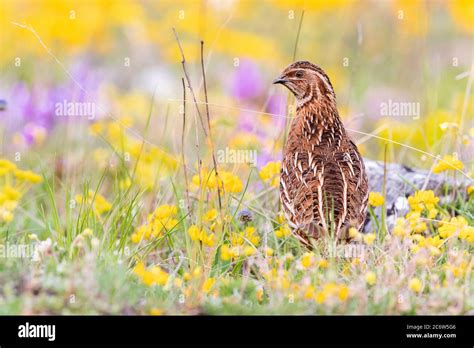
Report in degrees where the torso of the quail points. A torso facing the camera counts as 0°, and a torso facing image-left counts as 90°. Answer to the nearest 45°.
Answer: approximately 180°

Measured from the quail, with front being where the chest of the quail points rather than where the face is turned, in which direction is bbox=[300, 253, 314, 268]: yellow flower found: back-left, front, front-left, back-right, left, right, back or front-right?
back

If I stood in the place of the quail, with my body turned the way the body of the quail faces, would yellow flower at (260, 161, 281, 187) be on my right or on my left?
on my left

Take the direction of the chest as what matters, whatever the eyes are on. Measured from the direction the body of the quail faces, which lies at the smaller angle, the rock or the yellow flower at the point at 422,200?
the rock

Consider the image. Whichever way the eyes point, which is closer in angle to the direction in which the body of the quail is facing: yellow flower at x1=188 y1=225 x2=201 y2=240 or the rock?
the rock

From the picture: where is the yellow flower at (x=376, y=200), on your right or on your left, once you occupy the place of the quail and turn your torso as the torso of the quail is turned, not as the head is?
on your right

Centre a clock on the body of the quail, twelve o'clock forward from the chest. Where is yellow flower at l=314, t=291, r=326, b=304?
The yellow flower is roughly at 6 o'clock from the quail.

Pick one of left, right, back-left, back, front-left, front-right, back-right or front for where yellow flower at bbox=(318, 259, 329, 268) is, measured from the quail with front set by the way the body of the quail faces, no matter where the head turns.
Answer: back

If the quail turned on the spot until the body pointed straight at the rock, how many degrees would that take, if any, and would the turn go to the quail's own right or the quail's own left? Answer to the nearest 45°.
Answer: approximately 45° to the quail's own right

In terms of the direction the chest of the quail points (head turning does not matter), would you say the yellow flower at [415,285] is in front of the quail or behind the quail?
behind

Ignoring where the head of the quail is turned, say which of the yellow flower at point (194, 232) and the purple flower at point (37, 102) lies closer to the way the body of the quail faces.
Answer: the purple flower
